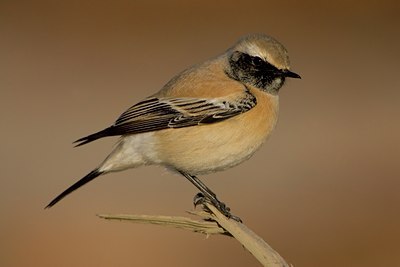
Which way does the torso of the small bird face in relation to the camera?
to the viewer's right
